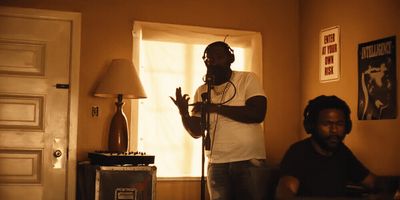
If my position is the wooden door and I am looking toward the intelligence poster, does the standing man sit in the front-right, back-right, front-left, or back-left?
front-right

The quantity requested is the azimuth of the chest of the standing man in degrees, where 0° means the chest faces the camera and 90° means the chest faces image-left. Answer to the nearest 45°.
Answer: approximately 45°

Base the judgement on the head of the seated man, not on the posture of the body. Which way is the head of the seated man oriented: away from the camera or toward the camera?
toward the camera

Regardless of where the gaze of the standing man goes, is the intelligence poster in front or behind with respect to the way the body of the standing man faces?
behind

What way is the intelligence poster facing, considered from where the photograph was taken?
facing the viewer and to the left of the viewer

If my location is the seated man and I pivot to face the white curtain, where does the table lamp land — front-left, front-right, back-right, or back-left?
front-left

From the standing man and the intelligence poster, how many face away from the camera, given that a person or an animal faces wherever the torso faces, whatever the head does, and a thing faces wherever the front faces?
0

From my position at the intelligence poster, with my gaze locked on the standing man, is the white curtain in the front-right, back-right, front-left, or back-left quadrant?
front-right

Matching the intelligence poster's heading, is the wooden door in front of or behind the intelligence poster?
in front

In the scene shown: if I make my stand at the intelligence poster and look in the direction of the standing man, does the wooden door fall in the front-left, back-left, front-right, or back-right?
front-right

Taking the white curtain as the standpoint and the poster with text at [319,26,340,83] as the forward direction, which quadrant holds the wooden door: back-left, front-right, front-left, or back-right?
back-right

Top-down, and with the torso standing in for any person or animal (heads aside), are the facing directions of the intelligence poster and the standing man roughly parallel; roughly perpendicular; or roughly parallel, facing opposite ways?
roughly parallel
